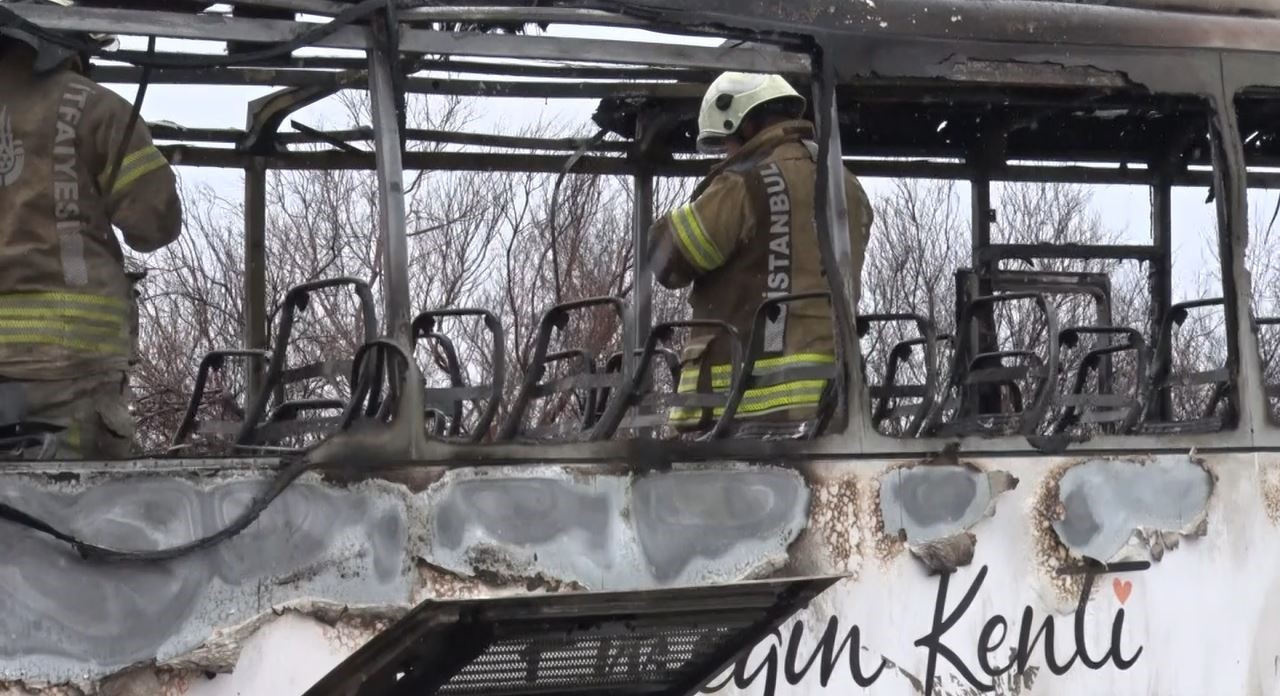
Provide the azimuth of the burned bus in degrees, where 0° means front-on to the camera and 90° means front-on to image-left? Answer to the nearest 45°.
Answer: approximately 90°

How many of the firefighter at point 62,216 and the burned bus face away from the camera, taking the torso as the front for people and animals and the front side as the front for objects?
1

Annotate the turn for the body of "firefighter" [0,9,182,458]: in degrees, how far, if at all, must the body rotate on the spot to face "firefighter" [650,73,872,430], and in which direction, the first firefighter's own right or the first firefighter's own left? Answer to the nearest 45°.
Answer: approximately 90° to the first firefighter's own right

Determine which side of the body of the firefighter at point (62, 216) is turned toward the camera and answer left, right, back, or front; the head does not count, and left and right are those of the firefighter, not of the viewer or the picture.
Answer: back

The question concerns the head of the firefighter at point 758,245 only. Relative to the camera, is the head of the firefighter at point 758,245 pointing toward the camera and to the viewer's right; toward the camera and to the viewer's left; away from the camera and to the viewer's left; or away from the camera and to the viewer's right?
away from the camera and to the viewer's left

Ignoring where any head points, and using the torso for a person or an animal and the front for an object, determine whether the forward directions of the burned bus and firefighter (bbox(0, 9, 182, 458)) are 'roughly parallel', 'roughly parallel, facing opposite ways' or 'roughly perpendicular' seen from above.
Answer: roughly perpendicular
